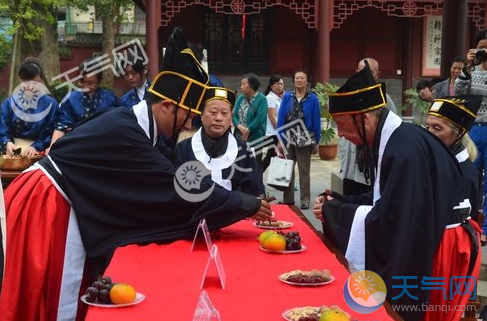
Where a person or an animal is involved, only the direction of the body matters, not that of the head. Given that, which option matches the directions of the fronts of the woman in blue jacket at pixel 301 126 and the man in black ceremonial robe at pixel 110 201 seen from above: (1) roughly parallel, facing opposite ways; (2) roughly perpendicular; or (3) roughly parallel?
roughly perpendicular

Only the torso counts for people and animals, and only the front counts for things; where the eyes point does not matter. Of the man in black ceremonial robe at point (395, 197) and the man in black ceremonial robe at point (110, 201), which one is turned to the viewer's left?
the man in black ceremonial robe at point (395, 197)

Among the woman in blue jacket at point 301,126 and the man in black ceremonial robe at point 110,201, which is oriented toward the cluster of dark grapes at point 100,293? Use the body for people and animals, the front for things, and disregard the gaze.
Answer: the woman in blue jacket

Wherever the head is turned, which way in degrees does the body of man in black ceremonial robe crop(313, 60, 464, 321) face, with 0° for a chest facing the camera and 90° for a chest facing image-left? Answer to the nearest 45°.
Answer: approximately 90°

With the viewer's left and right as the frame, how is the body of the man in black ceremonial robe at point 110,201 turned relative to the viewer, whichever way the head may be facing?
facing to the right of the viewer

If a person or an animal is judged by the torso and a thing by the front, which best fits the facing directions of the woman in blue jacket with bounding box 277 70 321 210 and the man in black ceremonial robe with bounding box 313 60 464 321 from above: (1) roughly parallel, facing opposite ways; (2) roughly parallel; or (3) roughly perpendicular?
roughly perpendicular

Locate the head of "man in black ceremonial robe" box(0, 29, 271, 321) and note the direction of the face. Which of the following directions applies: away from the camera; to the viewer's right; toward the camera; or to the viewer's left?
to the viewer's right
